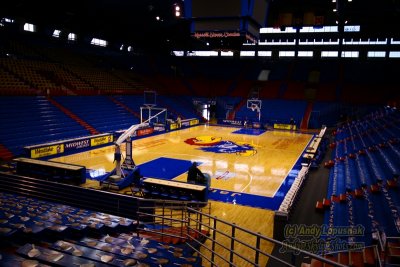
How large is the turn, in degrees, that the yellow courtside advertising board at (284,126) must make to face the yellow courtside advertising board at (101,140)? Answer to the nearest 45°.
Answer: approximately 45° to its right
